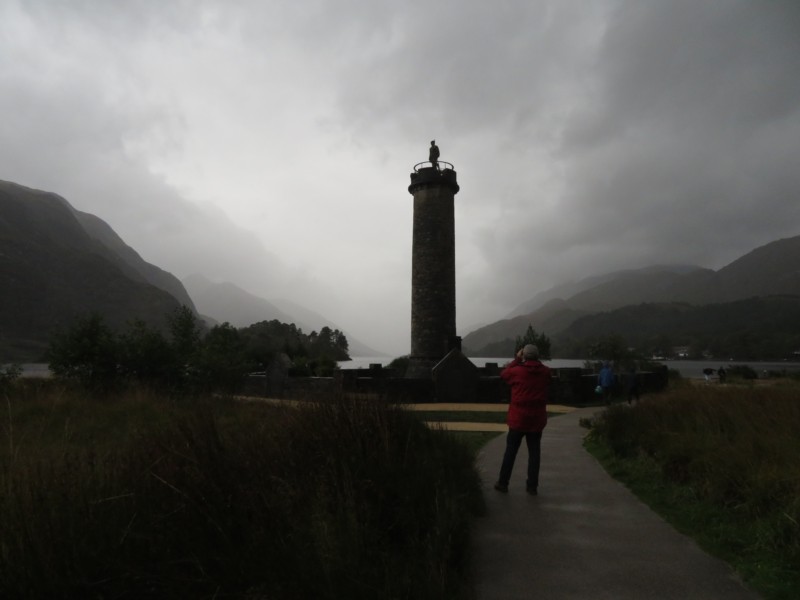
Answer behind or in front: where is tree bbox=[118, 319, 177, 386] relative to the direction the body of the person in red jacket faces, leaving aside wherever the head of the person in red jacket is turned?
in front

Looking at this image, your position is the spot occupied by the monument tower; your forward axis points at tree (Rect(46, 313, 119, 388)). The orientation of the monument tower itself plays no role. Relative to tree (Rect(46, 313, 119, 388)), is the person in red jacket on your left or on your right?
left

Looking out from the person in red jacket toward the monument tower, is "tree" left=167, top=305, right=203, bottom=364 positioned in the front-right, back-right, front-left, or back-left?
front-left

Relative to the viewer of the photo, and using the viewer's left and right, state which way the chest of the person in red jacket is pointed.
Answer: facing away from the viewer and to the left of the viewer

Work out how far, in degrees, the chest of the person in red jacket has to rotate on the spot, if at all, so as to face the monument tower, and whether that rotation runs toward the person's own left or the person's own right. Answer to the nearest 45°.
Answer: approximately 45° to the person's own right

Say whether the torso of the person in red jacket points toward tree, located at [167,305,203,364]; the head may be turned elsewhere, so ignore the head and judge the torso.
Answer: yes

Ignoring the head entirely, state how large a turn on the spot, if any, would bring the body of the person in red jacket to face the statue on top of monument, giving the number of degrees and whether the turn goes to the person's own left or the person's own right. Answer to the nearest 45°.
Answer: approximately 45° to the person's own right

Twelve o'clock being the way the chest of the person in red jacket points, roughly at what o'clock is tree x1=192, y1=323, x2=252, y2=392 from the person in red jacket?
The tree is roughly at 12 o'clock from the person in red jacket.

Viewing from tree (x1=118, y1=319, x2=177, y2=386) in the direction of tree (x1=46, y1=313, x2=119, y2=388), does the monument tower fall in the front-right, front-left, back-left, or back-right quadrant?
back-right

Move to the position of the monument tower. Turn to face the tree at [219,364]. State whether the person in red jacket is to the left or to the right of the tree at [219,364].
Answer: left

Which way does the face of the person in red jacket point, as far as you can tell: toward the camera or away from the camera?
away from the camera

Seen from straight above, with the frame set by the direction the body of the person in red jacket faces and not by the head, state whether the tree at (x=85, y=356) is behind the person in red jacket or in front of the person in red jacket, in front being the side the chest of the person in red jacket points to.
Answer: in front
